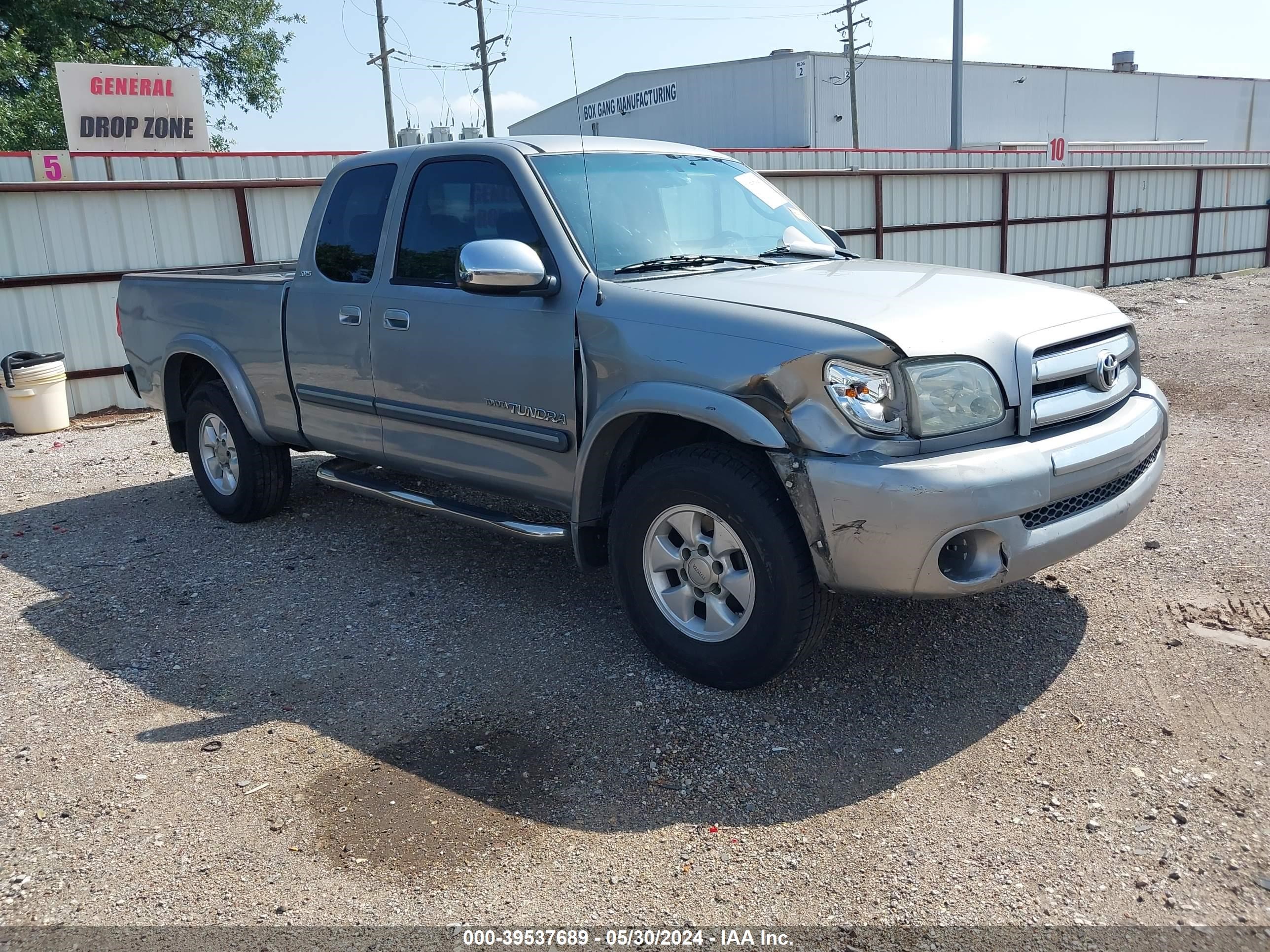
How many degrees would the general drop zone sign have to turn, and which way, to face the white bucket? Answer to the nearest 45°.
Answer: approximately 90° to its right

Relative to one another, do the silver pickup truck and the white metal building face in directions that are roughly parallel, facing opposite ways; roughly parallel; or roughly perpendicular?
roughly perpendicular

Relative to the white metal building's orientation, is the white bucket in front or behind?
in front

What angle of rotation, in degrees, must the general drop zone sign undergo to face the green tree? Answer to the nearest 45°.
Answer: approximately 180°

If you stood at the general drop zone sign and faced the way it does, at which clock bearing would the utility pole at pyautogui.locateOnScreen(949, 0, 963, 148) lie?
The utility pole is roughly at 9 o'clock from the general drop zone sign.

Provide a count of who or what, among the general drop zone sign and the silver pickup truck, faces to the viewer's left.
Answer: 0

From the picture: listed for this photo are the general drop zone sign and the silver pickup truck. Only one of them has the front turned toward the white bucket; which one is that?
the general drop zone sign

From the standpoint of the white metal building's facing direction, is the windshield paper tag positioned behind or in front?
in front

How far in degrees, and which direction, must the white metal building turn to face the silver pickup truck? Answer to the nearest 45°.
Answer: approximately 45° to its left

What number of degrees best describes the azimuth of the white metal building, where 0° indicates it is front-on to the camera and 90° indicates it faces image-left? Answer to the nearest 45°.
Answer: approximately 45°

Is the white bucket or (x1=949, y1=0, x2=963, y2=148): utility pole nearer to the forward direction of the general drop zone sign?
the white bucket

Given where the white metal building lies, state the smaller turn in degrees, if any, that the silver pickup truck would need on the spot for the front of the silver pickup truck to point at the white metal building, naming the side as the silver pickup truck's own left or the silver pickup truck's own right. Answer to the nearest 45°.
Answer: approximately 135° to the silver pickup truck's own left

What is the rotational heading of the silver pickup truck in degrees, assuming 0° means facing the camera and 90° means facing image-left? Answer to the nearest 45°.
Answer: approximately 315°

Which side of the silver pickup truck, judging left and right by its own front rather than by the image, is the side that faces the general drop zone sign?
back
